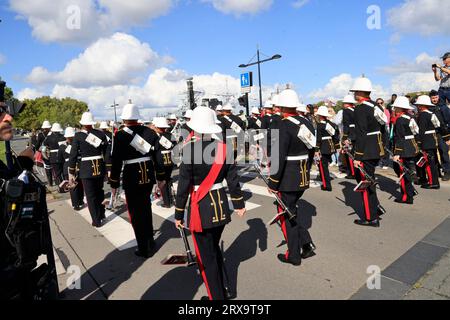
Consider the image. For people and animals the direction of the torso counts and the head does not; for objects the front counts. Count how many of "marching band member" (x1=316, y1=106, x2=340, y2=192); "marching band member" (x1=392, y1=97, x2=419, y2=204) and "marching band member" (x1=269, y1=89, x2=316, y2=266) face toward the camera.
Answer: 0

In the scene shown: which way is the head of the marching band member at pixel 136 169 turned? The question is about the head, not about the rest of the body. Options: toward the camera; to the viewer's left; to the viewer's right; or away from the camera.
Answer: away from the camera

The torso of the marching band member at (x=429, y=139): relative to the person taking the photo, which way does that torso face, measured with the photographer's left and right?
facing away from the viewer and to the left of the viewer

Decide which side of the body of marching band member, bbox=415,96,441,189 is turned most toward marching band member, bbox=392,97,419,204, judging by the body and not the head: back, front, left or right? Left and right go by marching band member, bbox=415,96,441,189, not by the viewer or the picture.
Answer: left

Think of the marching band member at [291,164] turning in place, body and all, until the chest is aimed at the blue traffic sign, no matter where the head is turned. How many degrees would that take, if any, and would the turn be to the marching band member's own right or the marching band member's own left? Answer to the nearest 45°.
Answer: approximately 45° to the marching band member's own right

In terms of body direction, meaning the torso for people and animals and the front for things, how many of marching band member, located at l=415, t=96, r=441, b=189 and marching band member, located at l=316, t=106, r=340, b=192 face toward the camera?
0

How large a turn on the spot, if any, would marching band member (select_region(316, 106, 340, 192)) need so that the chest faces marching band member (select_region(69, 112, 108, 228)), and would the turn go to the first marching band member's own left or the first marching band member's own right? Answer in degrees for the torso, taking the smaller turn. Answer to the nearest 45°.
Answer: approximately 90° to the first marching band member's own left

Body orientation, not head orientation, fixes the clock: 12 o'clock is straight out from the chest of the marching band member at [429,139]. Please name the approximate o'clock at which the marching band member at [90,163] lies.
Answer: the marching band member at [90,163] is roughly at 9 o'clock from the marching band member at [429,139].

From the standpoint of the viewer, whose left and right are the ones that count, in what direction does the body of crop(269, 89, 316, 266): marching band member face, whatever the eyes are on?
facing away from the viewer and to the left of the viewer

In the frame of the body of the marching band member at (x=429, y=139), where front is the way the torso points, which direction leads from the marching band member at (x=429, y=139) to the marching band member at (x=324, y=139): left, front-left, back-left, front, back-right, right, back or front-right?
front-left

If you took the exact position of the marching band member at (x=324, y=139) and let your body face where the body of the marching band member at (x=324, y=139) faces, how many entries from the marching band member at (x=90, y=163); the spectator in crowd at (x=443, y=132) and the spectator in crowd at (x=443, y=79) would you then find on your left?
1

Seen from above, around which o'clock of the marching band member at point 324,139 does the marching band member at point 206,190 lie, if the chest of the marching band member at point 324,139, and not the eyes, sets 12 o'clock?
the marching band member at point 206,190 is roughly at 8 o'clock from the marching band member at point 324,139.

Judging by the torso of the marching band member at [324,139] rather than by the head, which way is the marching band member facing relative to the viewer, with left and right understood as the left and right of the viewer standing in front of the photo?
facing away from the viewer and to the left of the viewer

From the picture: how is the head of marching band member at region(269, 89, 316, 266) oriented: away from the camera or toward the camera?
away from the camera

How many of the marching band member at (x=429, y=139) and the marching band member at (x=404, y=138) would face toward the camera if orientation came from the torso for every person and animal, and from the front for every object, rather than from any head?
0
